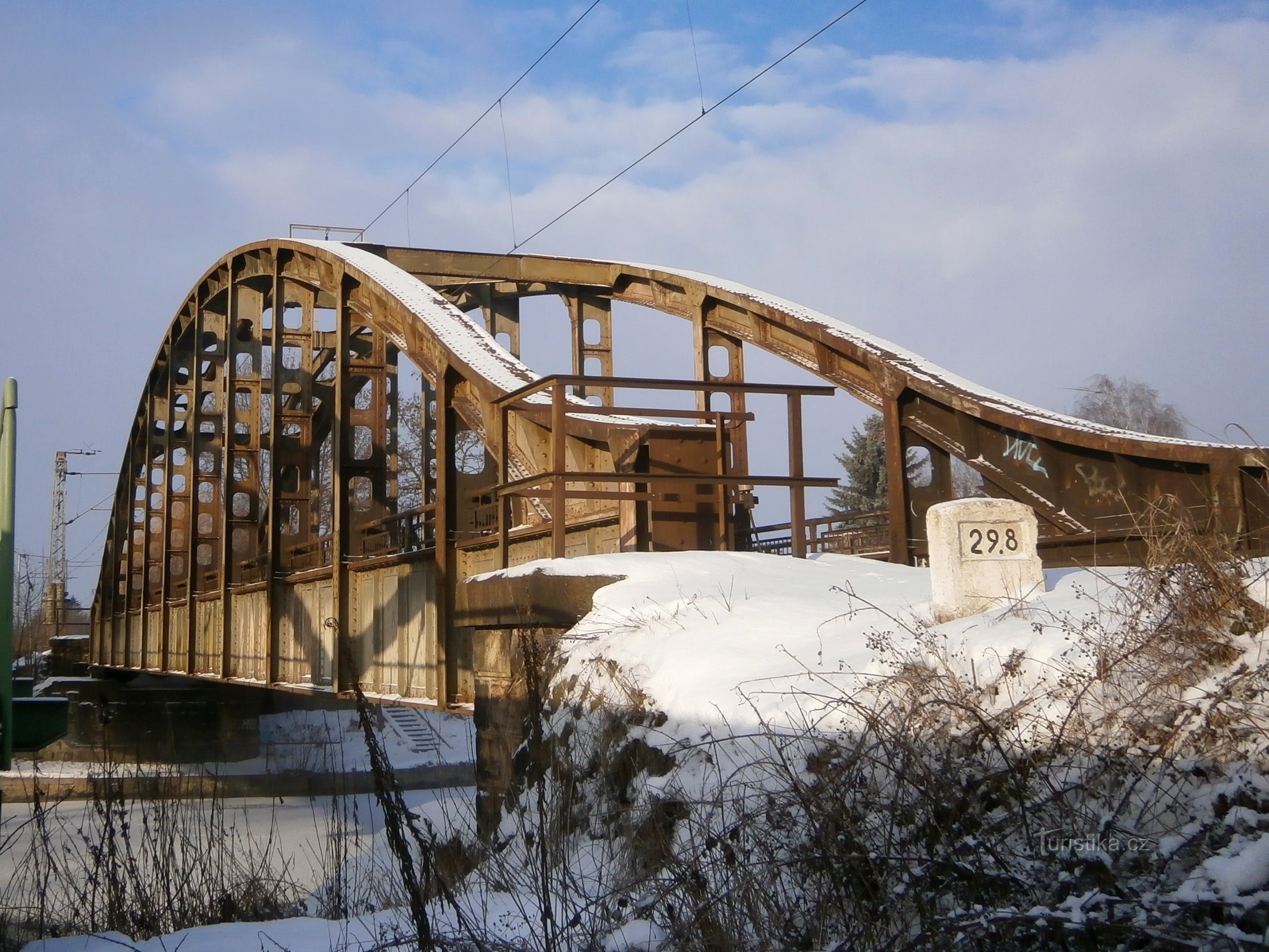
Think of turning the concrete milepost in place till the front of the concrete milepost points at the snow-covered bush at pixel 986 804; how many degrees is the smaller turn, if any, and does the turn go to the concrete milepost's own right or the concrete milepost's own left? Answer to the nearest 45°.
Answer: approximately 45° to the concrete milepost's own right

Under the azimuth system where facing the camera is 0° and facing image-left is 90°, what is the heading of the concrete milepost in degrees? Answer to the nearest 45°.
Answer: approximately 315°

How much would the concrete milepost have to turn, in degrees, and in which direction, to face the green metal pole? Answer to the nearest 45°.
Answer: approximately 90° to its right

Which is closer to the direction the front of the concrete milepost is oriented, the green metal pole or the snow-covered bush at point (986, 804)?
the snow-covered bush

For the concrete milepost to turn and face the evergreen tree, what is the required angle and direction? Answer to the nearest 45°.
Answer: approximately 135° to its left

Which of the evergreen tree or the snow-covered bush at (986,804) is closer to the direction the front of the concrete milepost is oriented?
the snow-covered bush
